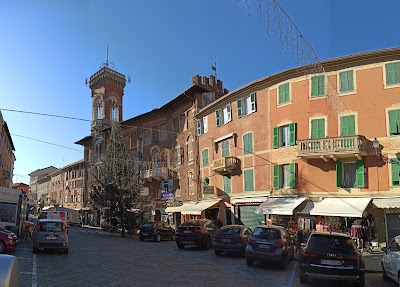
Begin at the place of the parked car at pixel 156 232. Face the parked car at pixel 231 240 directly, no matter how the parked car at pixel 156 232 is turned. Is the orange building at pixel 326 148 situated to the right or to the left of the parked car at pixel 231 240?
left

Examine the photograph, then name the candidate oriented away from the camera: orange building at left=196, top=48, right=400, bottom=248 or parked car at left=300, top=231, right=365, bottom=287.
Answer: the parked car

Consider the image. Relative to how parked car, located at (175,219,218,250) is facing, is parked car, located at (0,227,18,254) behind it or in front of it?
behind

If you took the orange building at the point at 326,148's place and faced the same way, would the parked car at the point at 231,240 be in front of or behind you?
in front

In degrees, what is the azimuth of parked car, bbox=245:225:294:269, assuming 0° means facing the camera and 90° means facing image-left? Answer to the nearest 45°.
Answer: approximately 225°

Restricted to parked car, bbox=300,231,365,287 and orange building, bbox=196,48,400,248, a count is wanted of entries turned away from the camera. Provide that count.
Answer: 1

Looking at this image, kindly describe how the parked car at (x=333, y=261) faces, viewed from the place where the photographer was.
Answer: facing away from the viewer
